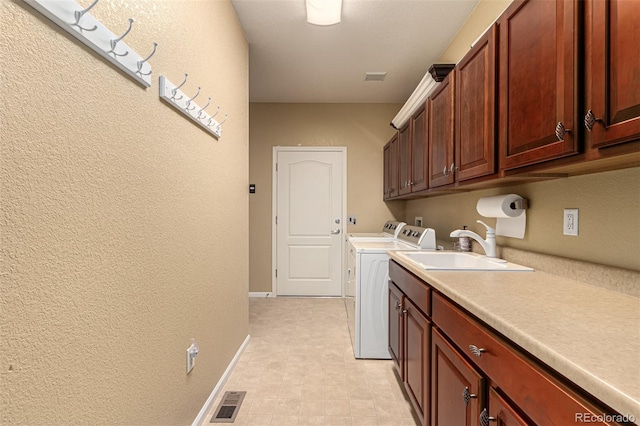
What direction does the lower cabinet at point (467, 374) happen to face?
to the viewer's left

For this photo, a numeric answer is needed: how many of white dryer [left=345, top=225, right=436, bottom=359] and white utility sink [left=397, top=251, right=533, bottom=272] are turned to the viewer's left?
2

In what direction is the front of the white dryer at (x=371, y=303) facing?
to the viewer's left

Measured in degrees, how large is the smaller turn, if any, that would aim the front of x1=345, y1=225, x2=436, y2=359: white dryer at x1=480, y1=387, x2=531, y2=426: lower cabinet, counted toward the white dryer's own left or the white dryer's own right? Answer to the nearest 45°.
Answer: approximately 90° to the white dryer's own left

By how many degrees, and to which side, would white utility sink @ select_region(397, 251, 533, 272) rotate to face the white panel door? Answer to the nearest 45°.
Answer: approximately 45° to its right

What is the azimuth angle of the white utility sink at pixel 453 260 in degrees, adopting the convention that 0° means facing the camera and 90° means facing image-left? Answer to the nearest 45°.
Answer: approximately 90°
